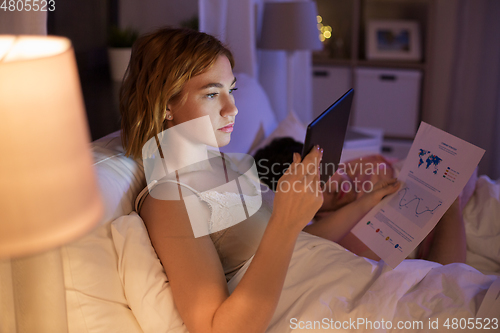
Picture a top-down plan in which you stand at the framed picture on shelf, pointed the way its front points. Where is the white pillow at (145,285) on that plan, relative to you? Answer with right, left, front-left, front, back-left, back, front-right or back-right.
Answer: front

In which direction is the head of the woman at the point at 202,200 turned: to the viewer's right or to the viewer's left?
to the viewer's right

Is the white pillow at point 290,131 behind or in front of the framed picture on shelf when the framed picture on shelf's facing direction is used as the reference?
in front

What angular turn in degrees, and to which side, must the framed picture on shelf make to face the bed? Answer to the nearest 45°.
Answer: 0° — it already faces it

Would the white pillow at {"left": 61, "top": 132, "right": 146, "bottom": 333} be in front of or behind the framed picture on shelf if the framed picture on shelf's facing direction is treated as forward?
in front

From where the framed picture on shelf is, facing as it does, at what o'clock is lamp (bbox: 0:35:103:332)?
The lamp is roughly at 12 o'clock from the framed picture on shelf.

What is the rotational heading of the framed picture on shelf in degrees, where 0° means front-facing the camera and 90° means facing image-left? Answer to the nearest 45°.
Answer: approximately 0°
